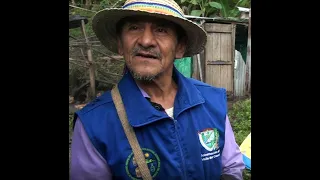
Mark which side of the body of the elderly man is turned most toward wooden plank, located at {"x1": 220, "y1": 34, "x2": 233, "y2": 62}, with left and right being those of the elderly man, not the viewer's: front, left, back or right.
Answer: back

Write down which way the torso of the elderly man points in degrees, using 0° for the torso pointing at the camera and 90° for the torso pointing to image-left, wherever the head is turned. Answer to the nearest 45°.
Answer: approximately 0°

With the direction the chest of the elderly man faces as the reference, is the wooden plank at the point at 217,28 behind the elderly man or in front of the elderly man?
behind

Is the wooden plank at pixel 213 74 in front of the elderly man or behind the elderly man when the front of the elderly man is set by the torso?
behind

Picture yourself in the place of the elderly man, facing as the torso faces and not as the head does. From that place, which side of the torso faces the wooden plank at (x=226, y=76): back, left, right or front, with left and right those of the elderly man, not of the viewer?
back
